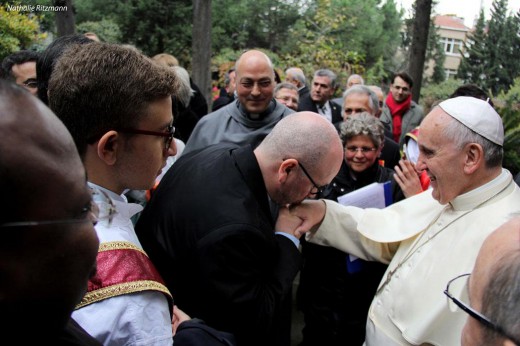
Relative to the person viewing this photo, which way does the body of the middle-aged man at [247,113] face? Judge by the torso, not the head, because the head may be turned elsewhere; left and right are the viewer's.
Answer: facing the viewer

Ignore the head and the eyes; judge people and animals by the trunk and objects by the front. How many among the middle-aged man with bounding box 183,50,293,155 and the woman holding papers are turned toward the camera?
2

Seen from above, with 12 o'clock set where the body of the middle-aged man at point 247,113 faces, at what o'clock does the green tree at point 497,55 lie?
The green tree is roughly at 7 o'clock from the middle-aged man.

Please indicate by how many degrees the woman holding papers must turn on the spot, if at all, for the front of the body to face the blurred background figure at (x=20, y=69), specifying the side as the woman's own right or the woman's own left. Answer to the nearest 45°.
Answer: approximately 90° to the woman's own right

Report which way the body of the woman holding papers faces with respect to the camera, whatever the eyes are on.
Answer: toward the camera

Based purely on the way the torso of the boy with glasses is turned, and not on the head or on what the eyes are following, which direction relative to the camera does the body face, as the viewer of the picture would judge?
to the viewer's right

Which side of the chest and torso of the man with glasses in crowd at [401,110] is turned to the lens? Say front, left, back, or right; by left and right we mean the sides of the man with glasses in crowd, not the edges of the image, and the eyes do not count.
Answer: front

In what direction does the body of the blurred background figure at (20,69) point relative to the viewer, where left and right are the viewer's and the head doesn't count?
facing the viewer and to the right of the viewer

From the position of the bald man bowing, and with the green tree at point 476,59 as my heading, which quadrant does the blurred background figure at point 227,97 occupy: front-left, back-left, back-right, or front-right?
front-left

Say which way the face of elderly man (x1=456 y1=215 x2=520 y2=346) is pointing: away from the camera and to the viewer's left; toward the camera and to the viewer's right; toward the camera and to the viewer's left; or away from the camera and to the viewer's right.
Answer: away from the camera and to the viewer's left

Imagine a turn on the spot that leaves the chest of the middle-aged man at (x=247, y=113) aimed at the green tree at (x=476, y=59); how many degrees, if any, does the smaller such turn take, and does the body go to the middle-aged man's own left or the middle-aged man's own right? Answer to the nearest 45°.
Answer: approximately 135° to the middle-aged man's own left
